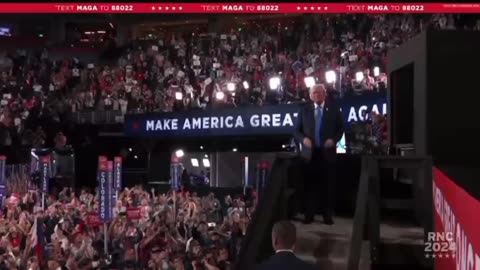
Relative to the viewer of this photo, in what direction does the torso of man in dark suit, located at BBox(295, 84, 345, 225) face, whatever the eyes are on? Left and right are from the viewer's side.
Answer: facing the viewer

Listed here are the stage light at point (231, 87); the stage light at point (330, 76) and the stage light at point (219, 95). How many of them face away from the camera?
0

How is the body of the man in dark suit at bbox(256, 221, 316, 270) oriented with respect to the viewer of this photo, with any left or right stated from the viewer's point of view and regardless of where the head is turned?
facing away from the viewer

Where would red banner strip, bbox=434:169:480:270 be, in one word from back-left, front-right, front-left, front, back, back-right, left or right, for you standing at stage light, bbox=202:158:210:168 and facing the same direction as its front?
front

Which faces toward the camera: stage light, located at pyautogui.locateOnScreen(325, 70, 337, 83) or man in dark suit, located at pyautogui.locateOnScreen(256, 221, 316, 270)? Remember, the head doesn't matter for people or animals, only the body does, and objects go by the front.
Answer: the stage light

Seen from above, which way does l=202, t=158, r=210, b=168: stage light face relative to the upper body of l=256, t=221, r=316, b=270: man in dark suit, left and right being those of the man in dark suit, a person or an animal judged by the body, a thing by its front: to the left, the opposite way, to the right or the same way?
the opposite way

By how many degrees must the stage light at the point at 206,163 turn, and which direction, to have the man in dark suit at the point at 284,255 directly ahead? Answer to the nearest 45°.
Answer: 0° — it already faces them

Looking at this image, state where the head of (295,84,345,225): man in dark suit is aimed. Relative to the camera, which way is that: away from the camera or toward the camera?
toward the camera

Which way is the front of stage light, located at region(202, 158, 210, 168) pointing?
toward the camera

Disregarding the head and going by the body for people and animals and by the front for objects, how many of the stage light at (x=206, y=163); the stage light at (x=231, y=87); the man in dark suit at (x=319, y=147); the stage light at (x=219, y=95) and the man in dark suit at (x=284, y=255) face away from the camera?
1

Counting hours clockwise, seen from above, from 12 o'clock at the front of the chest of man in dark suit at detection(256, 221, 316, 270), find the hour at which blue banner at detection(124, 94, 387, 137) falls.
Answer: The blue banner is roughly at 12 o'clock from the man in dark suit.

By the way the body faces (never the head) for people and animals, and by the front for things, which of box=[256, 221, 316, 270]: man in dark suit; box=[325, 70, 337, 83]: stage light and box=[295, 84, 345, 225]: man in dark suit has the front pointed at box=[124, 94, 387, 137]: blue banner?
box=[256, 221, 316, 270]: man in dark suit

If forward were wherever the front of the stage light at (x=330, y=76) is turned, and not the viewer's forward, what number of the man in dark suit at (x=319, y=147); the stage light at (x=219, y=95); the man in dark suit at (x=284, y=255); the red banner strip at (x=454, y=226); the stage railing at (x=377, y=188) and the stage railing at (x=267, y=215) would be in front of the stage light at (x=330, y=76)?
5

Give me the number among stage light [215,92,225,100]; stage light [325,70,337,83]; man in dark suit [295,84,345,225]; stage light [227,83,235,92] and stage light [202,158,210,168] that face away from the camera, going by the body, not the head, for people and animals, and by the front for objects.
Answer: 0

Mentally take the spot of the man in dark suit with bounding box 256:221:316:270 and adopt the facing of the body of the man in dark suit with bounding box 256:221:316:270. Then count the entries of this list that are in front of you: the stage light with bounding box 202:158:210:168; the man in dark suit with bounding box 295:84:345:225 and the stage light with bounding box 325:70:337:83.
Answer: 3

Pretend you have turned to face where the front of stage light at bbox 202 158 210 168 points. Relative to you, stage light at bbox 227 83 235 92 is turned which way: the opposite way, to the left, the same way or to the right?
the same way

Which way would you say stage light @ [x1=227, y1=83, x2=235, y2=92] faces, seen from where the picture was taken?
facing the viewer

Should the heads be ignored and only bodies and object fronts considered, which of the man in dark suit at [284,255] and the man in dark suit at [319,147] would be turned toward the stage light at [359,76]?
the man in dark suit at [284,255]
